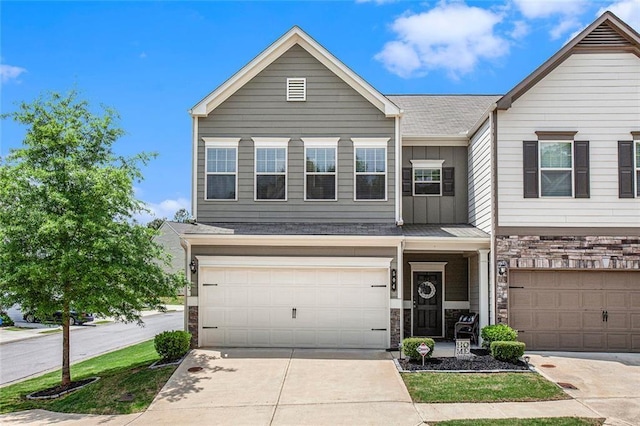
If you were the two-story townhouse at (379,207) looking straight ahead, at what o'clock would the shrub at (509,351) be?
The shrub is roughly at 10 o'clock from the two-story townhouse.

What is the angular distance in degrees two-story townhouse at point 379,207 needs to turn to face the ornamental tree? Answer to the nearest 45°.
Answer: approximately 45° to its right

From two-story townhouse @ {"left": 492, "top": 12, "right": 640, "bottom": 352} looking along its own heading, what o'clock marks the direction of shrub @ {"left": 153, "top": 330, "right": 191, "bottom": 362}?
The shrub is roughly at 2 o'clock from the two-story townhouse.

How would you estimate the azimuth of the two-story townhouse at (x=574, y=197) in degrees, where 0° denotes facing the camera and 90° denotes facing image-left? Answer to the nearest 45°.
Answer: approximately 0°
